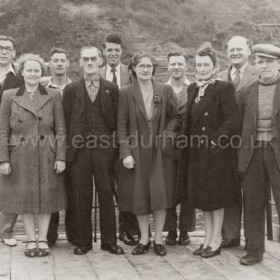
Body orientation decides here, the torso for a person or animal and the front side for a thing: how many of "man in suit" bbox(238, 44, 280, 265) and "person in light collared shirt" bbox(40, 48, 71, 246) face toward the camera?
2

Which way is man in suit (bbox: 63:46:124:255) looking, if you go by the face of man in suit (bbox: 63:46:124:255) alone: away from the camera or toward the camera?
toward the camera

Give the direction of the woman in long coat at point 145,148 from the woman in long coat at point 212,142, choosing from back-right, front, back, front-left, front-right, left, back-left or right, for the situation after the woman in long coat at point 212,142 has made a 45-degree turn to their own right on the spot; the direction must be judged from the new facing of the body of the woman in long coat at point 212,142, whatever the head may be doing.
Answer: front

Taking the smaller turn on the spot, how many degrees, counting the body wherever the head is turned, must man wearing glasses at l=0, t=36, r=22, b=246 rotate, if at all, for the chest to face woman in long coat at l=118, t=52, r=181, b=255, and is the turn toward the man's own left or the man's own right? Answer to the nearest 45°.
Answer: approximately 45° to the man's own left

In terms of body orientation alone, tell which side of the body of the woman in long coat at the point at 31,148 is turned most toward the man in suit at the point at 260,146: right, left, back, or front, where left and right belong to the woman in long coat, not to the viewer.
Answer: left

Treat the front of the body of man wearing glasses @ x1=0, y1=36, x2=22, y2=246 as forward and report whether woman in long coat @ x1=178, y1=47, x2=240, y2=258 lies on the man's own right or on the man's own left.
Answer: on the man's own left

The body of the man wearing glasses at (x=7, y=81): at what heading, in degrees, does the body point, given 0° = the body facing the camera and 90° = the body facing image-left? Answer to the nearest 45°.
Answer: approximately 0°

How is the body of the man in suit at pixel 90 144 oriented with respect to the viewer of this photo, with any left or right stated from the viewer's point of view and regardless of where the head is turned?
facing the viewer

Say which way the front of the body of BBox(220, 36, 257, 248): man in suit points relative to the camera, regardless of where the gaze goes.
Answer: toward the camera

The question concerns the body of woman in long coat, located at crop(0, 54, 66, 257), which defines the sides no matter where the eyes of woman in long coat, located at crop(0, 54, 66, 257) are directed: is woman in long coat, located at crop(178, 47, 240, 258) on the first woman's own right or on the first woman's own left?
on the first woman's own left

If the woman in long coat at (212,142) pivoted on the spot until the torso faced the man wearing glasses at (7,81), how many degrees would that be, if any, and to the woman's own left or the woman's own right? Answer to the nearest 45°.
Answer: approximately 45° to the woman's own right

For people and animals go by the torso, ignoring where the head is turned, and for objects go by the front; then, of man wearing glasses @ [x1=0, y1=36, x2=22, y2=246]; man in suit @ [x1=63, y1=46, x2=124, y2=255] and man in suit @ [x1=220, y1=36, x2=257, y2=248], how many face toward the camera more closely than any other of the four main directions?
3

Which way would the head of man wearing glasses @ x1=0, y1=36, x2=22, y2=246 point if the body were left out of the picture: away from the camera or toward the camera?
toward the camera
